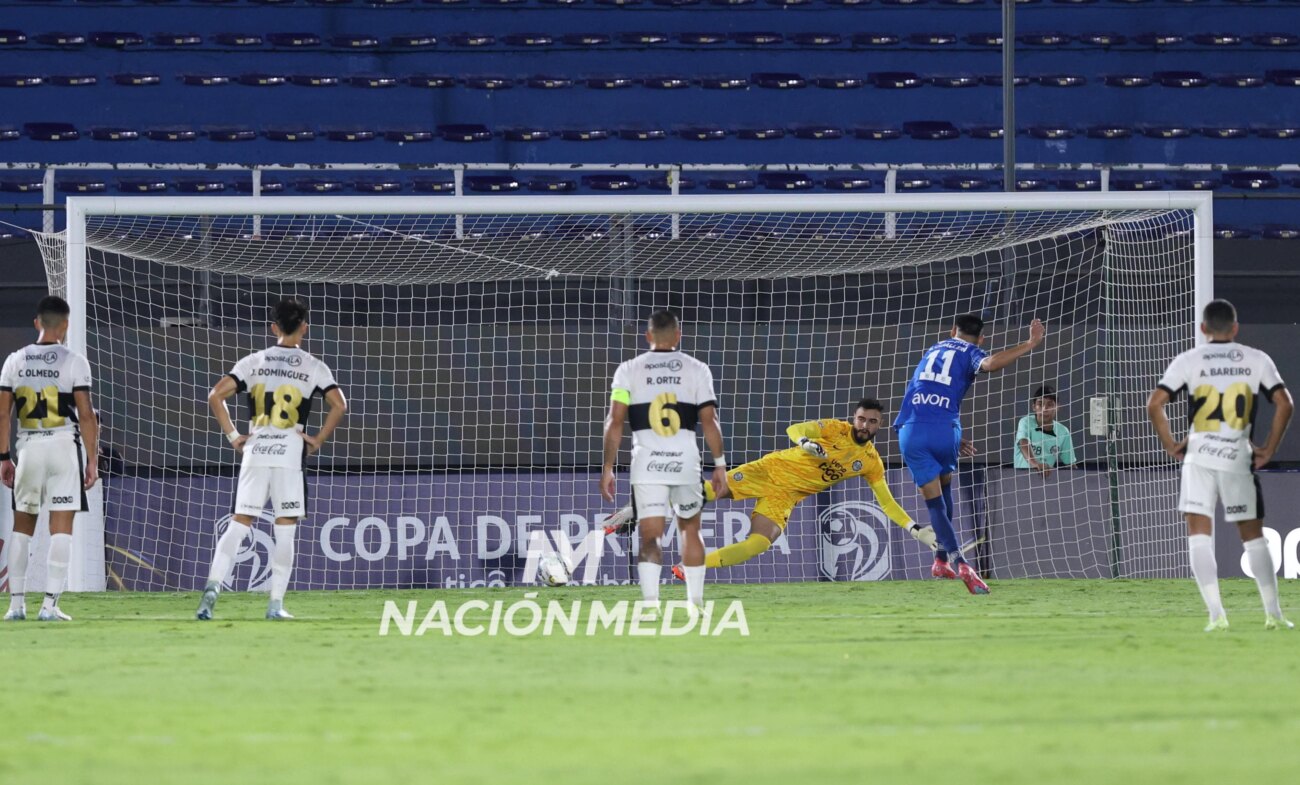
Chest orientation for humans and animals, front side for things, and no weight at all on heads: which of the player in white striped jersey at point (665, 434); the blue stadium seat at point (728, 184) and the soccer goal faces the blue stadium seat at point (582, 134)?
the player in white striped jersey

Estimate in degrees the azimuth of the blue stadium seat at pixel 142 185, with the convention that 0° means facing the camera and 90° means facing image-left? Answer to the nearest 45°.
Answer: approximately 0°

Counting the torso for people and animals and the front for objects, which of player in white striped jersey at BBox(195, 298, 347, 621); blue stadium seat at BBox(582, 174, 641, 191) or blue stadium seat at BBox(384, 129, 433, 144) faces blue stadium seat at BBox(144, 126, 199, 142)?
the player in white striped jersey

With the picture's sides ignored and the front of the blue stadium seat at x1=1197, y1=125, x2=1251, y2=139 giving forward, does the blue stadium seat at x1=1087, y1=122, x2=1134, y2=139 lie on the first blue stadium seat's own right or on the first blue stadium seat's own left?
on the first blue stadium seat's own right

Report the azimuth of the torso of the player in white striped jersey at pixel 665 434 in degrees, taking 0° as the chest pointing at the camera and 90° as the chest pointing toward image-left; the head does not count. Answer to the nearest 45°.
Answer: approximately 180°

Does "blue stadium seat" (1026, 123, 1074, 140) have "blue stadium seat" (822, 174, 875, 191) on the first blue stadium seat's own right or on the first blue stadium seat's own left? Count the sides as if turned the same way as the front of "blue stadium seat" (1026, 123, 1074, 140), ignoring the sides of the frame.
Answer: on the first blue stadium seat's own right

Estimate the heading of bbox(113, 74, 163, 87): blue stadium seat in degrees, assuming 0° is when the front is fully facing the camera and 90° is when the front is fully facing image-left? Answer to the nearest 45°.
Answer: approximately 0°

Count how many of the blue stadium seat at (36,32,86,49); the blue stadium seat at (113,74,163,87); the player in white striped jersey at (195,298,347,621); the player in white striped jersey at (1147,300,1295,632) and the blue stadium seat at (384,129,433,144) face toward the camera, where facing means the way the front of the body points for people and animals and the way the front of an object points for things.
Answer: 3

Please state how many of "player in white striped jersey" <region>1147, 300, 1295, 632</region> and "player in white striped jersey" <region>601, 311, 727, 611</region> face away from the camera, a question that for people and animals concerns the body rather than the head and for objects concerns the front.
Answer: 2

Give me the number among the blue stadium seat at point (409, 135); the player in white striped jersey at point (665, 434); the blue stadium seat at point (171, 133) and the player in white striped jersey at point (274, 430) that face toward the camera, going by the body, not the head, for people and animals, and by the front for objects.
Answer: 2
